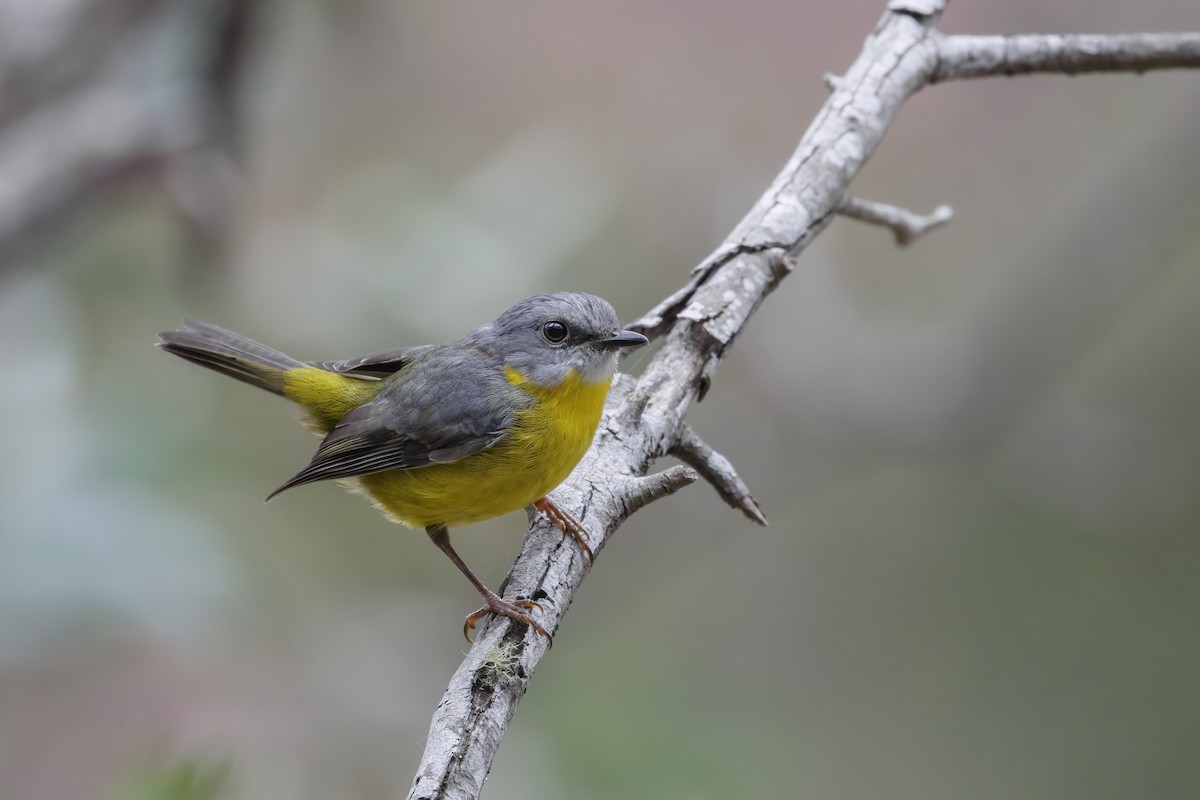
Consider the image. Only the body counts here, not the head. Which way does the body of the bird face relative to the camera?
to the viewer's right
